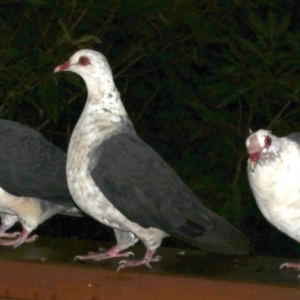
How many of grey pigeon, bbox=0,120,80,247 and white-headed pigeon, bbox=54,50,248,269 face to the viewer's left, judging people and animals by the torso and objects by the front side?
2

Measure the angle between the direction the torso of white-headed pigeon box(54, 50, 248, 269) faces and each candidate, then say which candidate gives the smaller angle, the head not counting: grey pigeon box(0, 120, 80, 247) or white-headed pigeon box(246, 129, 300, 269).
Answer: the grey pigeon

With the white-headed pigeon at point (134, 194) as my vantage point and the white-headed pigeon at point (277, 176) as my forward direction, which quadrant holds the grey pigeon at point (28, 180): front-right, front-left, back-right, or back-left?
back-left

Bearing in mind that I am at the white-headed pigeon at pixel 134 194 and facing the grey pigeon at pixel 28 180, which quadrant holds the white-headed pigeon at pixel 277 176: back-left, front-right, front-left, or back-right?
back-right

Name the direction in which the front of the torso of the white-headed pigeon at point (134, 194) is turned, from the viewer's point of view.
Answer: to the viewer's left

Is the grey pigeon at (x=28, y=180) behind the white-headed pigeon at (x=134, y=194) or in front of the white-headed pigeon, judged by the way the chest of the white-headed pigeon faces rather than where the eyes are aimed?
in front

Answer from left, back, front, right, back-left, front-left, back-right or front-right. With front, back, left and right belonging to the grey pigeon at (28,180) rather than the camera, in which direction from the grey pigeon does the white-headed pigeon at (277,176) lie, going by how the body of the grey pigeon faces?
back-left

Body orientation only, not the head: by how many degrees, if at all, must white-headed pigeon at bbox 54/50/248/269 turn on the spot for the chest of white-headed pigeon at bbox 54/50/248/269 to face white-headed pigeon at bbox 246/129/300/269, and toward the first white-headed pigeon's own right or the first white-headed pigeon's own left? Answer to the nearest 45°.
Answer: approximately 180°

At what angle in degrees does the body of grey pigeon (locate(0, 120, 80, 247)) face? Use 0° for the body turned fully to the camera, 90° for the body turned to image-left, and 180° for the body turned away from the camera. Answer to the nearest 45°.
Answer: approximately 90°
